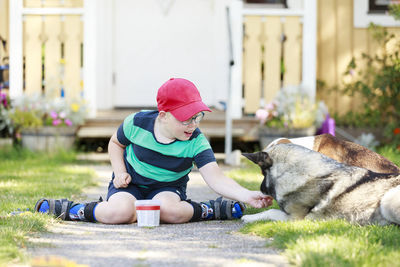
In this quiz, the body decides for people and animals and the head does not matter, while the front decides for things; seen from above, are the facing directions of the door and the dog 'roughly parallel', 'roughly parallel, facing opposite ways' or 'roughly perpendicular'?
roughly perpendicular

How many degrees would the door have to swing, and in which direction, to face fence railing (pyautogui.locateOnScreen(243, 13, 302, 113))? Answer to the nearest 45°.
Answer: approximately 45° to its left

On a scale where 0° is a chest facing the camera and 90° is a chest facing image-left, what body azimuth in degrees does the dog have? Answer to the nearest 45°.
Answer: approximately 90°

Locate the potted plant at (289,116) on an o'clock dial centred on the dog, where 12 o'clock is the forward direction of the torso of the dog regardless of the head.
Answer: The potted plant is roughly at 3 o'clock from the dog.

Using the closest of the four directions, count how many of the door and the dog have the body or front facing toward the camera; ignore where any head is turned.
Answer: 1

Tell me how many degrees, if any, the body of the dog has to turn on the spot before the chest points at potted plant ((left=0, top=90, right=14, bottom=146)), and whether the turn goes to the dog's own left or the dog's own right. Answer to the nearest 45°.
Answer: approximately 45° to the dog's own right

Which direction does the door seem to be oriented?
toward the camera

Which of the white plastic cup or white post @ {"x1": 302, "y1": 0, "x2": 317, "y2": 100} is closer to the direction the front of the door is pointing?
the white plastic cup

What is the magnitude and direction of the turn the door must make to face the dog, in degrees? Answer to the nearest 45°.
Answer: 0° — it already faces it
